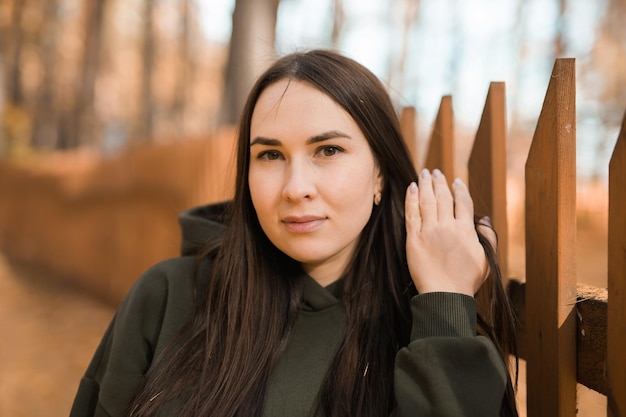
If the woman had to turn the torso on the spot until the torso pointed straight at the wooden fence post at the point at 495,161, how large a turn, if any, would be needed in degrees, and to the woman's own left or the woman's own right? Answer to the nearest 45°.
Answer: approximately 90° to the woman's own left

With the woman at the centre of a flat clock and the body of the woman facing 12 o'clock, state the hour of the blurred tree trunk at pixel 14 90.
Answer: The blurred tree trunk is roughly at 5 o'clock from the woman.

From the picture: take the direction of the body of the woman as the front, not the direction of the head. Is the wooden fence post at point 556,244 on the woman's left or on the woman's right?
on the woman's left

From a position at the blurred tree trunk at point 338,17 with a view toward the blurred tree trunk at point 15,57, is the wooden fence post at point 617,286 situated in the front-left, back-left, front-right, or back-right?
back-left

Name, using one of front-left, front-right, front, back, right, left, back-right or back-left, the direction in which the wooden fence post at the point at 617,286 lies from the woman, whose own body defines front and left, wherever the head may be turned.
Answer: front-left

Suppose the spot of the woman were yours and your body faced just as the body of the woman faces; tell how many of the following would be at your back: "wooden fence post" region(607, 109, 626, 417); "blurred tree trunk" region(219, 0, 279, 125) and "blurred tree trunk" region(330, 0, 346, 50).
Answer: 2

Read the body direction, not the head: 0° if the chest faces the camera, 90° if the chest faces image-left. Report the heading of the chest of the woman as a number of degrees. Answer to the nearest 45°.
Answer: approximately 0°

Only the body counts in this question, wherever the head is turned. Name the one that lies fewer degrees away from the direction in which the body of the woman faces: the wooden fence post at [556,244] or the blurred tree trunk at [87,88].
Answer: the wooden fence post

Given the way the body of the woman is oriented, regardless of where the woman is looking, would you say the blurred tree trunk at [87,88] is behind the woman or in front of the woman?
behind

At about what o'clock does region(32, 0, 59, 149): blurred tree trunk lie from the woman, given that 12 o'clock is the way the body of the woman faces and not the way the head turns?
The blurred tree trunk is roughly at 5 o'clock from the woman.

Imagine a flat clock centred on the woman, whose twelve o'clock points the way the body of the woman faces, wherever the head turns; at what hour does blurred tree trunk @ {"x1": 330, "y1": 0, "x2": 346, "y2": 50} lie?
The blurred tree trunk is roughly at 6 o'clock from the woman.

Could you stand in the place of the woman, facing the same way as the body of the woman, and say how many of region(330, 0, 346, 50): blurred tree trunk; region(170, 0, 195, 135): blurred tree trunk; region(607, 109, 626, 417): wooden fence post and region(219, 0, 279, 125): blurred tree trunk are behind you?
3
